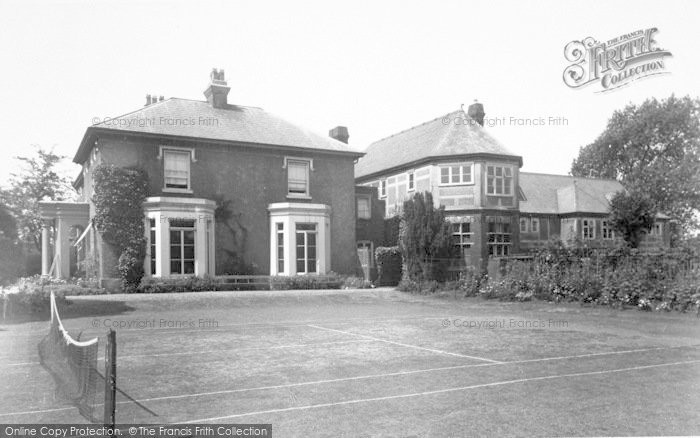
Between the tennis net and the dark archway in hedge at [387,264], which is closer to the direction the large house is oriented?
the tennis net

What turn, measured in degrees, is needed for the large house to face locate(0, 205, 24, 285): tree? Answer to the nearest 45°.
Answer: approximately 45° to its right

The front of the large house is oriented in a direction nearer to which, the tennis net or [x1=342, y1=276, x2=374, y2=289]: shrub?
the tennis net
